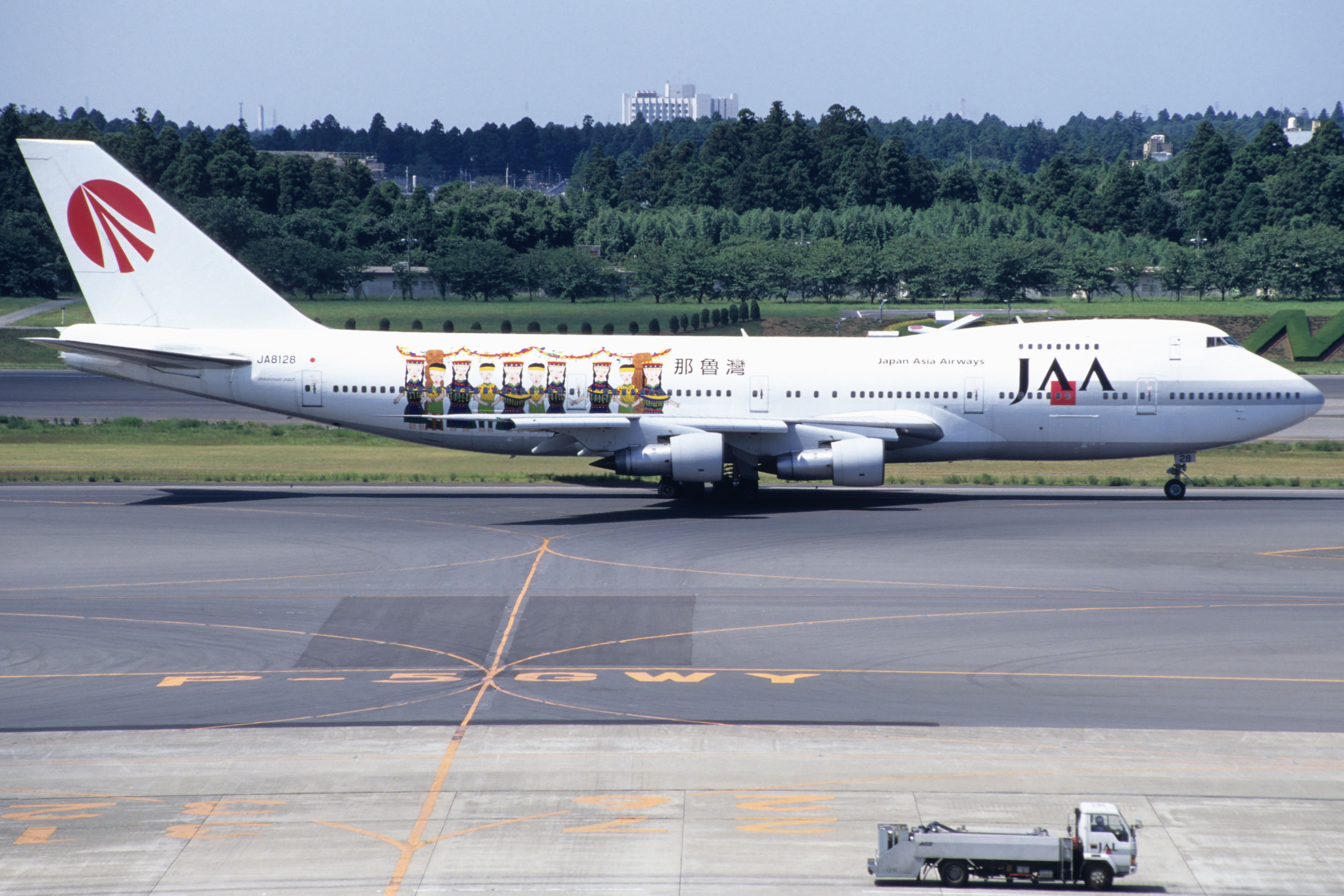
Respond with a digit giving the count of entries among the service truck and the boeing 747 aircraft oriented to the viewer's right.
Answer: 2

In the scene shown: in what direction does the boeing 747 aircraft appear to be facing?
to the viewer's right

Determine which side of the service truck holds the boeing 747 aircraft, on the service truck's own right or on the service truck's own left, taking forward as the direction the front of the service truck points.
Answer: on the service truck's own left

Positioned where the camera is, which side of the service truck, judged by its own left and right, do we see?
right

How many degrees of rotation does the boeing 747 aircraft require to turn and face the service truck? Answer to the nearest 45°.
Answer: approximately 90° to its right
